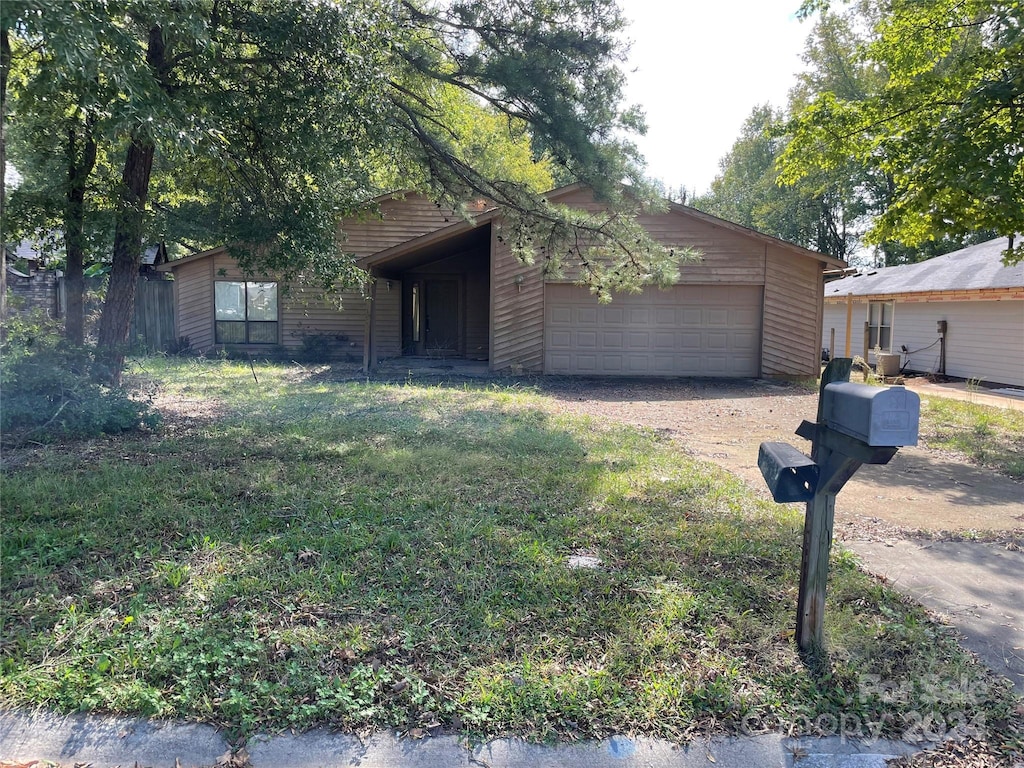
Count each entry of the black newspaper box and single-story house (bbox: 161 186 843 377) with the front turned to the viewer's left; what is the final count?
0

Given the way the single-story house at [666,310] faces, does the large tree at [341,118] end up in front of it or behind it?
in front

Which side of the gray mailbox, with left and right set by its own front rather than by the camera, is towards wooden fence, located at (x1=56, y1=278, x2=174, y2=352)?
back

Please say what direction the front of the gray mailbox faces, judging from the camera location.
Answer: facing the viewer and to the right of the viewer

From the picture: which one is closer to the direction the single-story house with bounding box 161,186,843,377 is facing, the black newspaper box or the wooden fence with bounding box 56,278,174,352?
the black newspaper box

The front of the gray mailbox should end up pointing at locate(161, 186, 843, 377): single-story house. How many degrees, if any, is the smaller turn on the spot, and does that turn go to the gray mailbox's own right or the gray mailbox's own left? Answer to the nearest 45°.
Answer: approximately 135° to the gray mailbox's own left

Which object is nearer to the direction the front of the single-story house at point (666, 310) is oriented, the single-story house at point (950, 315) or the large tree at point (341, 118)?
the large tree

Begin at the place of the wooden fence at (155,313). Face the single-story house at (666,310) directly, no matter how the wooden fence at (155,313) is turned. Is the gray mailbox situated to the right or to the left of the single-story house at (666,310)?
right

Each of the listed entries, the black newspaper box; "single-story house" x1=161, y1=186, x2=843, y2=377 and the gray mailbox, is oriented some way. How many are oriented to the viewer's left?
0

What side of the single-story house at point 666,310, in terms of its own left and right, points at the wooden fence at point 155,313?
right

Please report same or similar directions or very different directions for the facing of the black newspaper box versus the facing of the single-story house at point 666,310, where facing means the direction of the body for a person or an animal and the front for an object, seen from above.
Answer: same or similar directions

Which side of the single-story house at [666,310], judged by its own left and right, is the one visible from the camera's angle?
front

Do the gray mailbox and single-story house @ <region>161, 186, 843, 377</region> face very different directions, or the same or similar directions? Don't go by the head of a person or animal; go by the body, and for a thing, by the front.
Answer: same or similar directions

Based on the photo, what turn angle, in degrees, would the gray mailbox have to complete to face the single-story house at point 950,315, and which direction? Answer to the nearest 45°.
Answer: approximately 135° to its left
